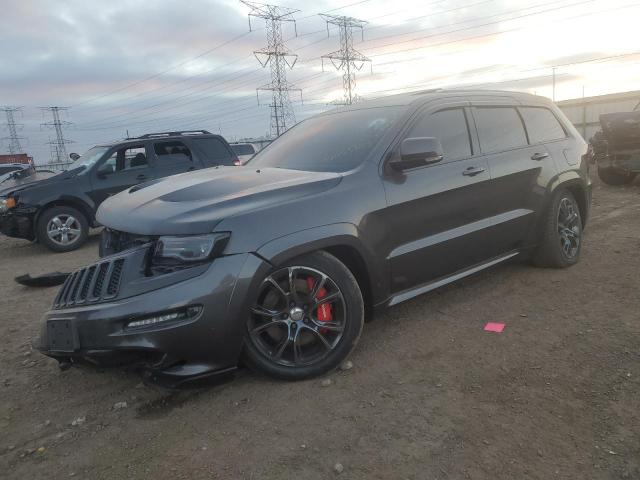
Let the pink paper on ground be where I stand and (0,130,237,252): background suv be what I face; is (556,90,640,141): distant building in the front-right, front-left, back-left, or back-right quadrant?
front-right

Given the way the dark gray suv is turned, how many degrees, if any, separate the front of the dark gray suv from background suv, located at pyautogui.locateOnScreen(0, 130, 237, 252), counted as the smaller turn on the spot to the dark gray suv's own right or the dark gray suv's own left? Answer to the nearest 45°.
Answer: approximately 90° to the dark gray suv's own right

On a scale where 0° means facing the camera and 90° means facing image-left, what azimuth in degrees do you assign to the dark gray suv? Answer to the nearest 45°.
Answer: approximately 45°

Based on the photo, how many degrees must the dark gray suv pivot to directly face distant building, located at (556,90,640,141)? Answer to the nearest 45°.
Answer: approximately 180°
